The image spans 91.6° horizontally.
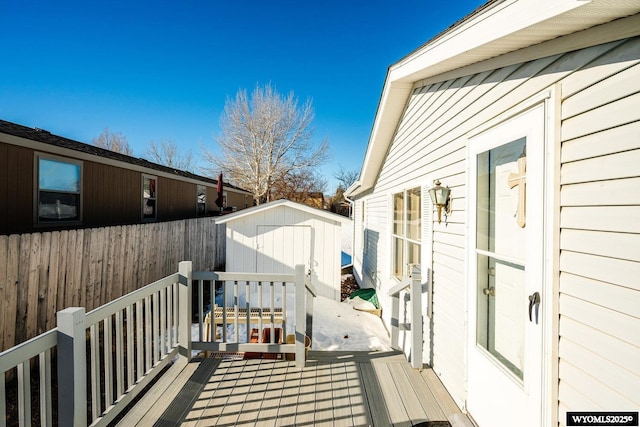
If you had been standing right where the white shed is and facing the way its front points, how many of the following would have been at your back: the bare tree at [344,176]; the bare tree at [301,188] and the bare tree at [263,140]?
3

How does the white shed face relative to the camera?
toward the camera

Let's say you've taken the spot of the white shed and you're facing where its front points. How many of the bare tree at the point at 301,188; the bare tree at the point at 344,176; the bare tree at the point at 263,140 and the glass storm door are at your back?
3

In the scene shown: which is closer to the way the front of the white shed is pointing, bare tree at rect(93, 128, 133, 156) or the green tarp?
the green tarp

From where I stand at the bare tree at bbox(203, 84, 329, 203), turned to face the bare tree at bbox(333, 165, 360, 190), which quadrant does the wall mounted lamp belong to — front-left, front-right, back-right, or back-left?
back-right

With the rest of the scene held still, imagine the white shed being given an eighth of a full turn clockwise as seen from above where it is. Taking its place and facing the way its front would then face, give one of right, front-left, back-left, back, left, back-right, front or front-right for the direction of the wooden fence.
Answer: front

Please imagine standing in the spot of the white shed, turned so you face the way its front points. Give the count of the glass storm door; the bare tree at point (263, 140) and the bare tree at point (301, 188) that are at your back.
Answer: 2

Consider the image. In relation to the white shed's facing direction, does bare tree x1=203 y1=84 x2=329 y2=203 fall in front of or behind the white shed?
behind

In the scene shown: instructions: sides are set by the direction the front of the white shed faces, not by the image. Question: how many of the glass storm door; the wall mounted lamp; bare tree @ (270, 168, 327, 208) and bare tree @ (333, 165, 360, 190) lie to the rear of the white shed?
2

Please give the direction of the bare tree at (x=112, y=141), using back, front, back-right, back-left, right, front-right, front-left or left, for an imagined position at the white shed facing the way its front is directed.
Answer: back-right

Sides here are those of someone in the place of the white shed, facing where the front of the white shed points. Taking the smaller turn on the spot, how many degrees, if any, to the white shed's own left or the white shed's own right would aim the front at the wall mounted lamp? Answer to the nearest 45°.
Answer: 0° — it already faces it

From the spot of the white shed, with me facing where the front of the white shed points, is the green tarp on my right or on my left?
on my left

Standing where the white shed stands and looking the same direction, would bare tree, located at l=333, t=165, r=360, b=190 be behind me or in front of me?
behind

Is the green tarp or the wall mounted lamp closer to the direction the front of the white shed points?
the wall mounted lamp

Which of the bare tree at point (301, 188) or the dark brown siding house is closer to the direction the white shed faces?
the dark brown siding house

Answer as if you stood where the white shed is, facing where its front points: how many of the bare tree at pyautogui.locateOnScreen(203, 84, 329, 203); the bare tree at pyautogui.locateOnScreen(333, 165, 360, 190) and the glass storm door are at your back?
2

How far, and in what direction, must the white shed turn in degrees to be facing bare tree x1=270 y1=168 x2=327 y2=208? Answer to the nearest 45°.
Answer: approximately 180°
